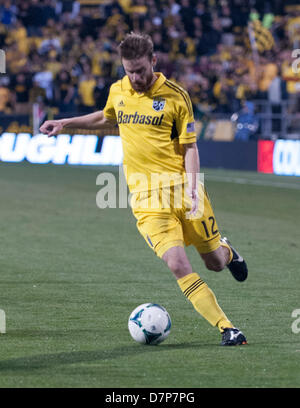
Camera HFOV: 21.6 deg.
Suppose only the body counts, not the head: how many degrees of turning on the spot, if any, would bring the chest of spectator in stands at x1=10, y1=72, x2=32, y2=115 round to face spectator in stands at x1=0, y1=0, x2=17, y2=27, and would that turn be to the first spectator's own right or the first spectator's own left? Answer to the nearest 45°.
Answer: approximately 180°

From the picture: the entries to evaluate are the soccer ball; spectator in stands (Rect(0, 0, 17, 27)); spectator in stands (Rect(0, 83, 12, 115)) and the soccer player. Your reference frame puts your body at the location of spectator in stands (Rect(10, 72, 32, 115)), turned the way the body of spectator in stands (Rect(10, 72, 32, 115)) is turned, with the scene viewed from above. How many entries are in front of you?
2

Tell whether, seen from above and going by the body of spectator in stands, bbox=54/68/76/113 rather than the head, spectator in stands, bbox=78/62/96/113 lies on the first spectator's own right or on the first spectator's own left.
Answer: on the first spectator's own left

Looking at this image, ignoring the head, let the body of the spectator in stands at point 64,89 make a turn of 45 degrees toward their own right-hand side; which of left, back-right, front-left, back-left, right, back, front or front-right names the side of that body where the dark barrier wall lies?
left

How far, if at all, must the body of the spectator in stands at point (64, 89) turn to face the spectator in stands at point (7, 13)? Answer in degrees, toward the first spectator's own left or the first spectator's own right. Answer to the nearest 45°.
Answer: approximately 135° to the first spectator's own right

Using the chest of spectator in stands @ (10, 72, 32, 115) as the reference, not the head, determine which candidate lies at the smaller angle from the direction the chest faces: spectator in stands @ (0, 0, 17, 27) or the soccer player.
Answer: the soccer player

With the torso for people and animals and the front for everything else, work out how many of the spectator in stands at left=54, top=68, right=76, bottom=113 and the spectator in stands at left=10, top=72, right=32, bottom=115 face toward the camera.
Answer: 2

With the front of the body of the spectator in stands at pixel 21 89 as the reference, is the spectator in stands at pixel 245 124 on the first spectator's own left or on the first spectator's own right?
on the first spectator's own left

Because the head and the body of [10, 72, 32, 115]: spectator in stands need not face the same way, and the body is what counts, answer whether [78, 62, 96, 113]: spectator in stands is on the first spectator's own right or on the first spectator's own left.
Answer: on the first spectator's own left

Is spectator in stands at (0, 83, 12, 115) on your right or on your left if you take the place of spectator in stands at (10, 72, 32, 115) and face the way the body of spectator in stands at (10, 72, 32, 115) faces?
on your right

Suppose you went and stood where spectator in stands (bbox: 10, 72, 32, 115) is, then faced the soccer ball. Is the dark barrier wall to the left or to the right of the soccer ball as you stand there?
left

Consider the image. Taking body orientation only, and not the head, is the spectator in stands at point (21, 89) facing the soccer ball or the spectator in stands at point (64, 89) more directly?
the soccer ball
